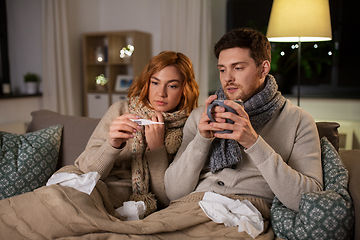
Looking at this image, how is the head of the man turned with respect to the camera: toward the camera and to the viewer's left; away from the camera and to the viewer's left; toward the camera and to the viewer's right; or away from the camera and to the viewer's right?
toward the camera and to the viewer's left

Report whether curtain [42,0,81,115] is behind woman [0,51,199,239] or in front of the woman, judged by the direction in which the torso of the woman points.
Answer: behind

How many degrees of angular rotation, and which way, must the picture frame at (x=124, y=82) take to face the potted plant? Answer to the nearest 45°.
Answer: approximately 90° to its right

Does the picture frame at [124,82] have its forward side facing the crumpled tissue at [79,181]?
yes

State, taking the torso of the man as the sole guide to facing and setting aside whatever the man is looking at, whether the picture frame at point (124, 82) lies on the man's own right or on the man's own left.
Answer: on the man's own right

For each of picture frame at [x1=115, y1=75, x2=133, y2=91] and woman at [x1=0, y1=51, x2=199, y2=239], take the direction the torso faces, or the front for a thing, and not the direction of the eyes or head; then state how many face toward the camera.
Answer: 2

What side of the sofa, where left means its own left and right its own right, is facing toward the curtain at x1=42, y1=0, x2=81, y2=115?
back

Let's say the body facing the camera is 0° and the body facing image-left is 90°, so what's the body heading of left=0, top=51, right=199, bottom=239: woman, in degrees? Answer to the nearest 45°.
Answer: approximately 0°

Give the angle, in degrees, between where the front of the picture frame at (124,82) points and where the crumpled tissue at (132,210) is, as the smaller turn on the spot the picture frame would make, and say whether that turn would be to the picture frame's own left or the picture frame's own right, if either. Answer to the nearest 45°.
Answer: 0° — it already faces it

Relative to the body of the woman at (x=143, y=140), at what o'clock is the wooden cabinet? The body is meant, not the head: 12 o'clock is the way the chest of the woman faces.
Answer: The wooden cabinet is roughly at 6 o'clock from the woman.

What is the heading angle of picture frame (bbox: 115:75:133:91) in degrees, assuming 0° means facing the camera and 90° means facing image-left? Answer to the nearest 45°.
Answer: approximately 0°

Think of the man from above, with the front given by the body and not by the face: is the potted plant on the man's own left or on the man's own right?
on the man's own right
